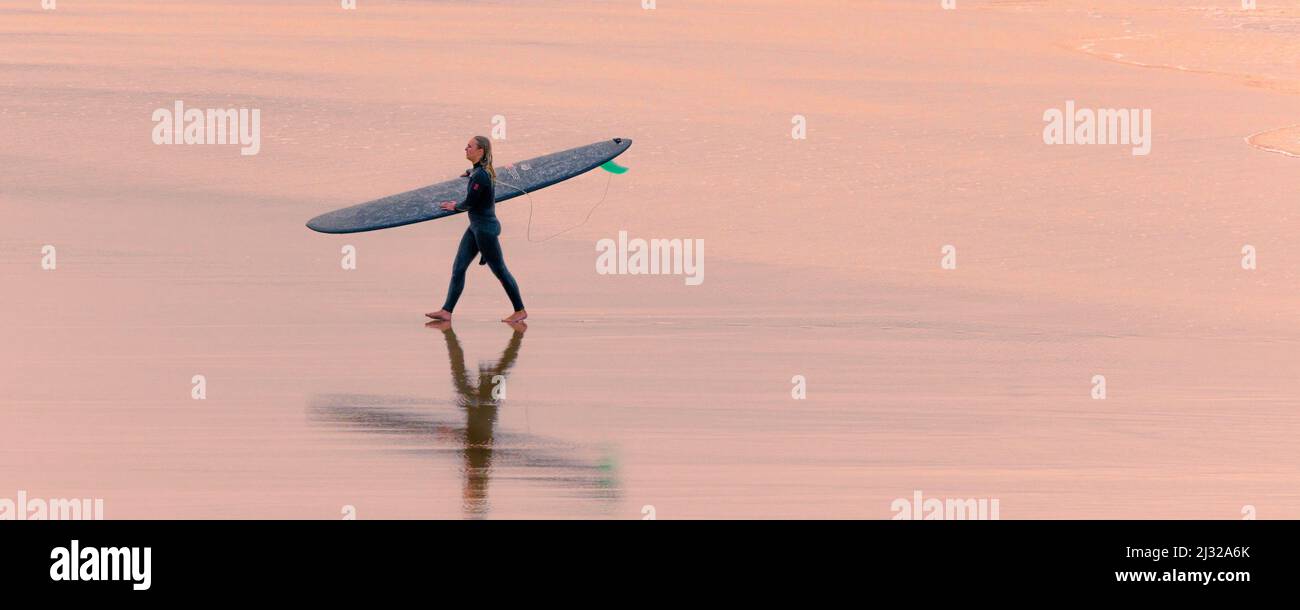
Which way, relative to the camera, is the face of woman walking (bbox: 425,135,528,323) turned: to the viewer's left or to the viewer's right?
to the viewer's left

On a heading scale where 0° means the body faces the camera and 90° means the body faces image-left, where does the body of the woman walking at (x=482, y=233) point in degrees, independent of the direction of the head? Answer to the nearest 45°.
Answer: approximately 90°
